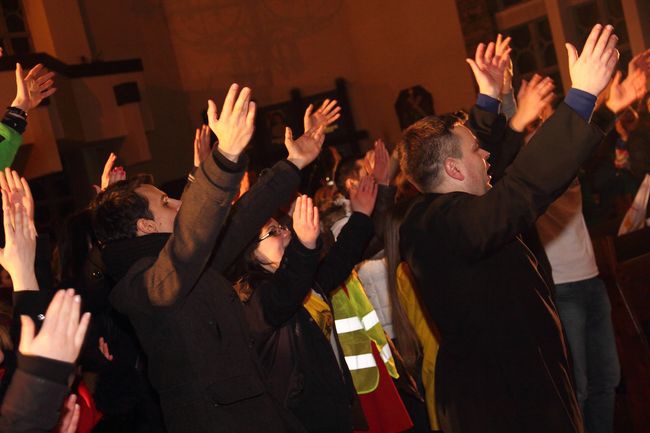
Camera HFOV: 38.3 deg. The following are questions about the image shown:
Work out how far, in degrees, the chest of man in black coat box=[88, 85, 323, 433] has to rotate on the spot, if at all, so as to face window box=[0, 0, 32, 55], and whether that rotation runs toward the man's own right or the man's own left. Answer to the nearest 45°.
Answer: approximately 90° to the man's own left

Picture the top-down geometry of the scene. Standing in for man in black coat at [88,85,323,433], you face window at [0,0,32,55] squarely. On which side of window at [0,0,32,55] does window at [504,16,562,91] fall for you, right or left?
right

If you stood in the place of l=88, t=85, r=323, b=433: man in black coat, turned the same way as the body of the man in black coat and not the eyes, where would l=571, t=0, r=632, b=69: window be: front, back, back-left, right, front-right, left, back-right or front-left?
front-left

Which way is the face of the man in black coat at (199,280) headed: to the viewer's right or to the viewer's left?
to the viewer's right

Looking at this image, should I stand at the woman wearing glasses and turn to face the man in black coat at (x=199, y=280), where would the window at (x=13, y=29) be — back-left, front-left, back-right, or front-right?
back-right

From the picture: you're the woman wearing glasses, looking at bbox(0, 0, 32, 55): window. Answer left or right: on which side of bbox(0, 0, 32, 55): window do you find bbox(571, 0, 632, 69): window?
right

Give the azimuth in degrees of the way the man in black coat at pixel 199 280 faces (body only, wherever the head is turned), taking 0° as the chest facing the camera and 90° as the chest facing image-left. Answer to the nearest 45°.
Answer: approximately 270°

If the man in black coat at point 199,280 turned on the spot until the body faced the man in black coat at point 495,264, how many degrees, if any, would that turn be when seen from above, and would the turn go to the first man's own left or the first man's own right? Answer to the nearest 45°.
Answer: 0° — they already face them
